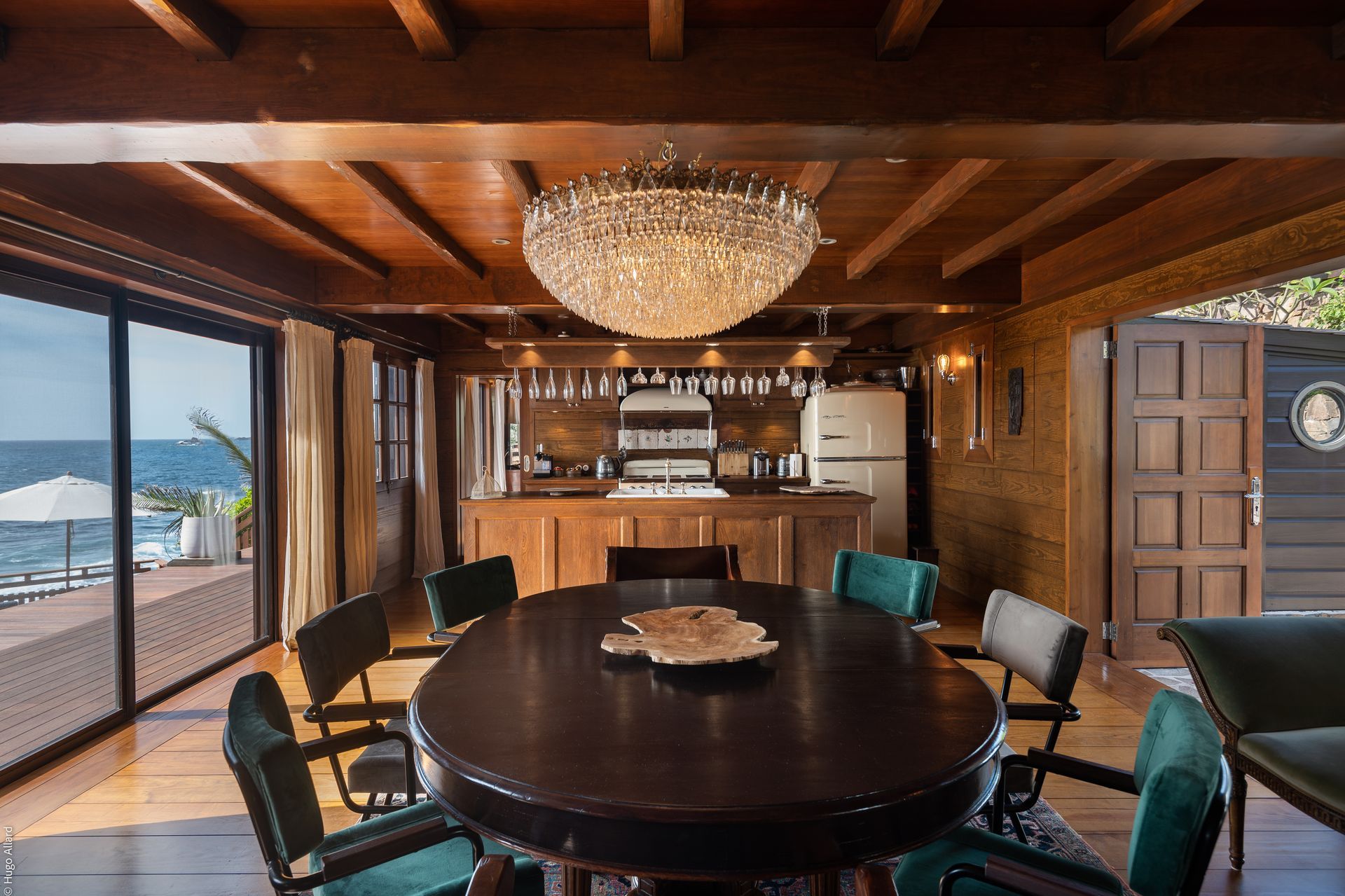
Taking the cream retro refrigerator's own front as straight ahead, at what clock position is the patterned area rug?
The patterned area rug is roughly at 12 o'clock from the cream retro refrigerator.

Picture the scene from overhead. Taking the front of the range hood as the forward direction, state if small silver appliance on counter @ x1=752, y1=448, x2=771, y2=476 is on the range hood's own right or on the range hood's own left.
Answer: on the range hood's own left

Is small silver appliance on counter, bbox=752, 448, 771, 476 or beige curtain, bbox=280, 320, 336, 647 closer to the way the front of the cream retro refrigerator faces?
the beige curtain

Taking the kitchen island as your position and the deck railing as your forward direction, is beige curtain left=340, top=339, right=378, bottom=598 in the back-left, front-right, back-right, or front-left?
front-left

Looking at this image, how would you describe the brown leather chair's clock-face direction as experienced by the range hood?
The brown leather chair is roughly at 12 o'clock from the range hood.

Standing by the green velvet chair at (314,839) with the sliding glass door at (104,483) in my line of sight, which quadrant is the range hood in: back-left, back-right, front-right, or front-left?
front-right

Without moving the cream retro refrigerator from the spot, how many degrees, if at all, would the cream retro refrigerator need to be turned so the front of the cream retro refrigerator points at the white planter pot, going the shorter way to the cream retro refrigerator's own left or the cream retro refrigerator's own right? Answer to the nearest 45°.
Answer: approximately 45° to the cream retro refrigerator's own right

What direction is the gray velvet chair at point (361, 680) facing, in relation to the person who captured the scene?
facing the viewer and to the right of the viewer

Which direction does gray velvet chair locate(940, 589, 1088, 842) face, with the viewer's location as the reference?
facing the viewer and to the left of the viewer

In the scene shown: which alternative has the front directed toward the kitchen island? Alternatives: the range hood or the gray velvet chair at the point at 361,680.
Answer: the range hood

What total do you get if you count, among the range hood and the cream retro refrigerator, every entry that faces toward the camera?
2

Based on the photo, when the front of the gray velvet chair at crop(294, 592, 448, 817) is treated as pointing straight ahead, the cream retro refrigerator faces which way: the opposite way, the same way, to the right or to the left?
to the right

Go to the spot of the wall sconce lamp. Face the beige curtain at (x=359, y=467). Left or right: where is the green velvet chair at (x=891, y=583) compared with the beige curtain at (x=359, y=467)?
left

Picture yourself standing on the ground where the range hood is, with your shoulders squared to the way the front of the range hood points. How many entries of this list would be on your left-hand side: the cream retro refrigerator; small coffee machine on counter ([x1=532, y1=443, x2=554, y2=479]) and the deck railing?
1

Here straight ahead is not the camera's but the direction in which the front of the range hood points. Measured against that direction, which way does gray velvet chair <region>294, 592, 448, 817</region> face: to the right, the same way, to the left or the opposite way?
to the left

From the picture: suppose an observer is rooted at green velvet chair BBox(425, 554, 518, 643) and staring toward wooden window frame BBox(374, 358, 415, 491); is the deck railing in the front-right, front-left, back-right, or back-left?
front-left

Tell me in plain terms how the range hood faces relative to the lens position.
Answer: facing the viewer
